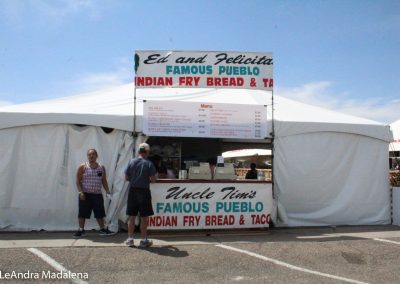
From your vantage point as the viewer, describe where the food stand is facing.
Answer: facing the viewer

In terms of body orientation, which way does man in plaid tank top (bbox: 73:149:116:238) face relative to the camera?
toward the camera

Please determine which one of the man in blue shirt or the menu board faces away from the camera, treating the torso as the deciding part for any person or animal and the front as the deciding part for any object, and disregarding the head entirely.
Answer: the man in blue shirt

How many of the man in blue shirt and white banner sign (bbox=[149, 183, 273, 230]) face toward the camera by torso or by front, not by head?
1

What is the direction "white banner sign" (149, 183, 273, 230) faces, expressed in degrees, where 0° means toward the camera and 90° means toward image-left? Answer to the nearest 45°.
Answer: approximately 0°

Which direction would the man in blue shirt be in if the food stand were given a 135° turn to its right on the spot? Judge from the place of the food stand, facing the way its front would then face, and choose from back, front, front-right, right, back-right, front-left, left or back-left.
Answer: left

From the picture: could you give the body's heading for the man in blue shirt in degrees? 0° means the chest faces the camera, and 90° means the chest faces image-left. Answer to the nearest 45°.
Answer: approximately 180°

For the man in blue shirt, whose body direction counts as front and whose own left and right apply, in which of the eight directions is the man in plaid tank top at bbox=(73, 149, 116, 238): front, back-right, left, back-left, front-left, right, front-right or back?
front-left

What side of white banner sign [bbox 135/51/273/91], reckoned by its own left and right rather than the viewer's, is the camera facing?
front

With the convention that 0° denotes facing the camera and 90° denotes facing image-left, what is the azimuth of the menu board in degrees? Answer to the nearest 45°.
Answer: approximately 0°
